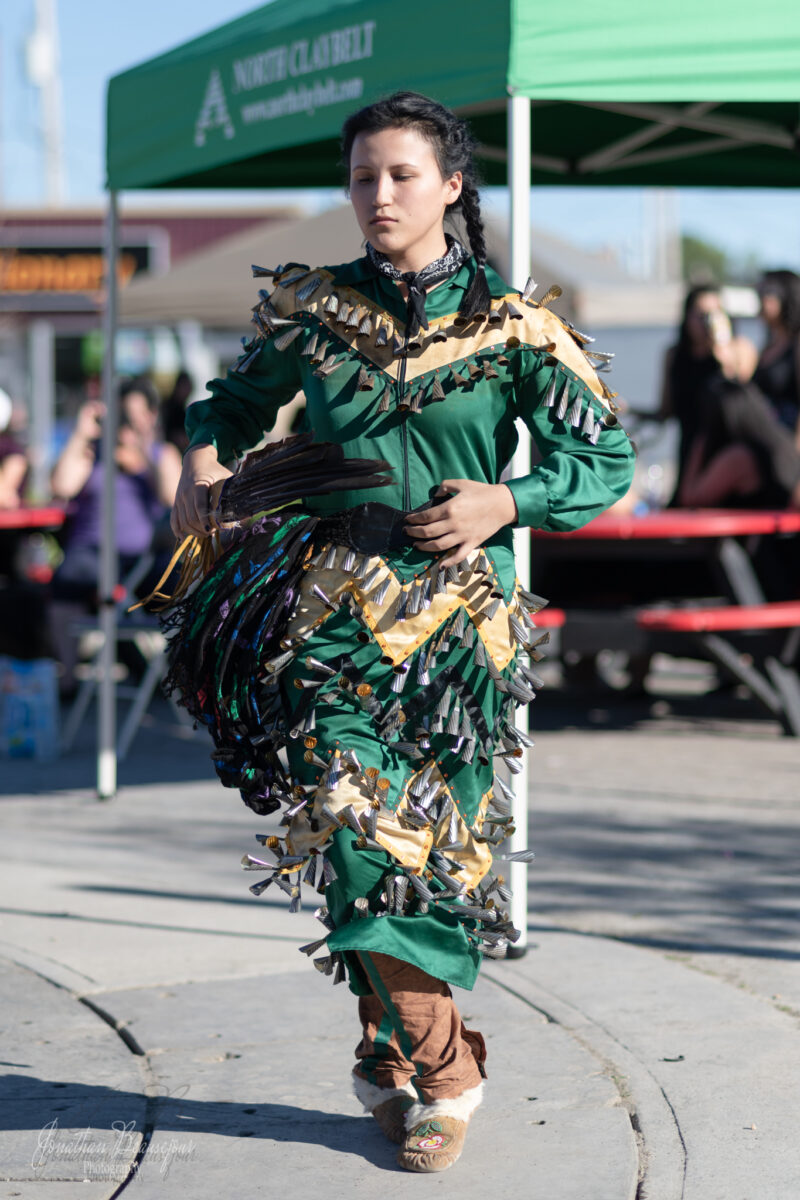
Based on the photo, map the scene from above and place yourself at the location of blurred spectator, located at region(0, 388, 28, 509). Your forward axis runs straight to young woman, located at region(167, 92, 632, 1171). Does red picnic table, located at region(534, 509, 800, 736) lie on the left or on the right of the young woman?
left

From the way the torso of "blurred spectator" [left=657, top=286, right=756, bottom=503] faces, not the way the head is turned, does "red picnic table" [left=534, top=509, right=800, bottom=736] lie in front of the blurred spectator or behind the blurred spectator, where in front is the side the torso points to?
in front

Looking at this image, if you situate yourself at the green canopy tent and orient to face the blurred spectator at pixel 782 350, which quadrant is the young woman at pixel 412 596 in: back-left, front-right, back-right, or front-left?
back-right

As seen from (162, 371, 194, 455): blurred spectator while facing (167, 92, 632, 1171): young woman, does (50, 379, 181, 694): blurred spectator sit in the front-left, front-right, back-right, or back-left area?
front-right

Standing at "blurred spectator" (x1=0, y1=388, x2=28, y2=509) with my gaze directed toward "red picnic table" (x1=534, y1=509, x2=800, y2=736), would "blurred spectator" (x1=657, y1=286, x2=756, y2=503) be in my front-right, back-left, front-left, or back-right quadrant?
front-left

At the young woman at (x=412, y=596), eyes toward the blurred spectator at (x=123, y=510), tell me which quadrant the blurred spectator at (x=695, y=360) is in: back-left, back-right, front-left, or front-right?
front-right

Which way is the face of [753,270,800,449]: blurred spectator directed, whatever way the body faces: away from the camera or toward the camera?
toward the camera
